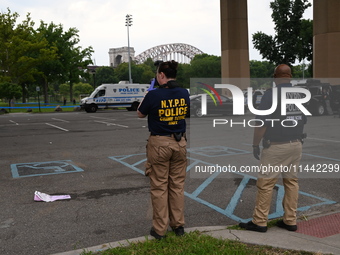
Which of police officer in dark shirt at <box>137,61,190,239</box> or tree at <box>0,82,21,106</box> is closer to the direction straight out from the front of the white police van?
the tree

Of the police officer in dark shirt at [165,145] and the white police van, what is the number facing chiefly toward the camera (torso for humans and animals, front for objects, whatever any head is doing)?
0

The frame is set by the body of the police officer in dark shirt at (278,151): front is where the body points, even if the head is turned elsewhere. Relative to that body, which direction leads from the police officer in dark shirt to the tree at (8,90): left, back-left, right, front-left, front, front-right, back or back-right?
front

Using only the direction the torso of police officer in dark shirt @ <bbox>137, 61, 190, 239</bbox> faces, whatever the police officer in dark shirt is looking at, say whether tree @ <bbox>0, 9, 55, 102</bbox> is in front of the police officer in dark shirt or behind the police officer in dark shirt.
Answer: in front

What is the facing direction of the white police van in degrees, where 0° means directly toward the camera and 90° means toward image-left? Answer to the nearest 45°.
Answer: approximately 90°

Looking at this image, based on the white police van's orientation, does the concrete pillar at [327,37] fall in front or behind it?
behind

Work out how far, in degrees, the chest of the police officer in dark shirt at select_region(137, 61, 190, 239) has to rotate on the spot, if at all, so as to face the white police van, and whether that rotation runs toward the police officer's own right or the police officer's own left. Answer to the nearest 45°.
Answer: approximately 45° to the police officer's own right

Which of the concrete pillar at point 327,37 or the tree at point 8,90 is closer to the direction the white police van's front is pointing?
the tree

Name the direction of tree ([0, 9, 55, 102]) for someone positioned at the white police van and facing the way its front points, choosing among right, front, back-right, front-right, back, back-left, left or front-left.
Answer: front-right

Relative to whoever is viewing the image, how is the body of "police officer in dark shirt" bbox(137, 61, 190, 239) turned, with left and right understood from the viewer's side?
facing away from the viewer and to the left of the viewer

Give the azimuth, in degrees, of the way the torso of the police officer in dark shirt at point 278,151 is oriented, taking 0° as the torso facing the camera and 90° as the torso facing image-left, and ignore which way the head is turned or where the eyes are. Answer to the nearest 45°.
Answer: approximately 135°

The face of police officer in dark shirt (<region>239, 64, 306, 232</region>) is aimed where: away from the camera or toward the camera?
away from the camera

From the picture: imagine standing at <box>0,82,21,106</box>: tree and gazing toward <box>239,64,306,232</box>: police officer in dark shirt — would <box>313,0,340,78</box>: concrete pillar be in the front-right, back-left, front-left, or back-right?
front-left

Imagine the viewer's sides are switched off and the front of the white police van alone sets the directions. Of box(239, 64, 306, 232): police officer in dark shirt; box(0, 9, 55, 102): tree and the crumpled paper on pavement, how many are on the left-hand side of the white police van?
2

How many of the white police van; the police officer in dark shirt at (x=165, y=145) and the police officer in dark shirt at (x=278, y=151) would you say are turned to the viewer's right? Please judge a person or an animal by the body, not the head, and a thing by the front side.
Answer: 0

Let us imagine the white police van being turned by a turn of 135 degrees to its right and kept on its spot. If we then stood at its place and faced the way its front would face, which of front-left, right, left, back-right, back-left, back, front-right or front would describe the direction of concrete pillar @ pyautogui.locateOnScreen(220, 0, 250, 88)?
front-right

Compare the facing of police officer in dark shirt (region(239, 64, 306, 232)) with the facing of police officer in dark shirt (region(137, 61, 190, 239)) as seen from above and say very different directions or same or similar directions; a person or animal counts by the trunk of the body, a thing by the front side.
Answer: same or similar directions
